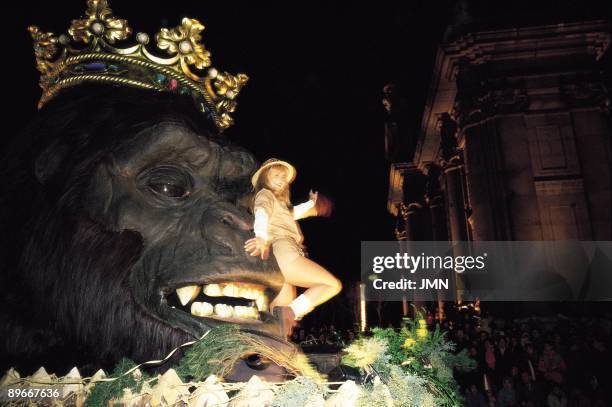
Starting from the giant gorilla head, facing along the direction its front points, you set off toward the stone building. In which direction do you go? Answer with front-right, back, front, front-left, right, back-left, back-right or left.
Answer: left

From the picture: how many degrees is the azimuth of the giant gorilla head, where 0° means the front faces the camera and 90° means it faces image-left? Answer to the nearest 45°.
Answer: approximately 315°
